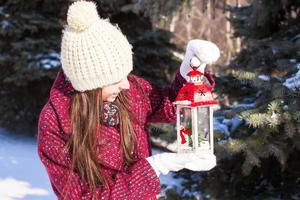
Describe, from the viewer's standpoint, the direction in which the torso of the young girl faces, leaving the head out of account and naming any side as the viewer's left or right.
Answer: facing the viewer and to the right of the viewer

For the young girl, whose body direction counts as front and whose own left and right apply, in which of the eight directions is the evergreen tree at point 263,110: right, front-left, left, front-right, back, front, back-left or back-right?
left
